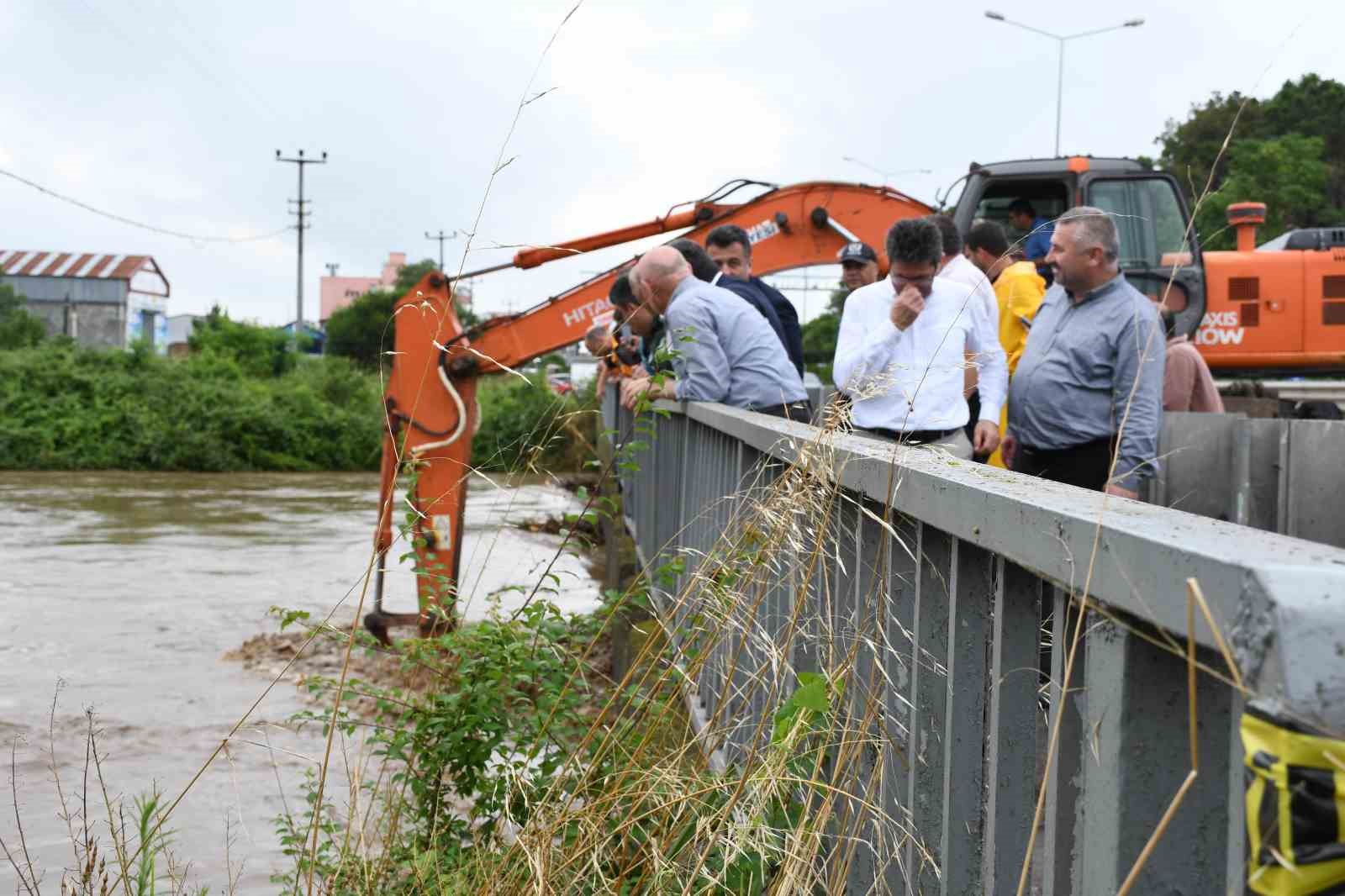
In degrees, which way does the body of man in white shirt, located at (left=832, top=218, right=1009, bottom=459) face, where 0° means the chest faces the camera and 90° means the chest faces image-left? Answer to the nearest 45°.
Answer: approximately 0°

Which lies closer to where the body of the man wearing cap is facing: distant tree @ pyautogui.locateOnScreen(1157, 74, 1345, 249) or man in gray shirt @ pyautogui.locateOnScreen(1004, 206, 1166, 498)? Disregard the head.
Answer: the man in gray shirt

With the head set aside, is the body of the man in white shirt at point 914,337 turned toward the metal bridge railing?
yes

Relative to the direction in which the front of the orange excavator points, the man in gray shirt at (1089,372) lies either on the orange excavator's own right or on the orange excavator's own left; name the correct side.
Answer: on the orange excavator's own left

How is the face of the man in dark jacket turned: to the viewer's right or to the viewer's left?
to the viewer's left

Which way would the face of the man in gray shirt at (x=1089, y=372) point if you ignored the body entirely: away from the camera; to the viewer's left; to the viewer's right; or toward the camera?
to the viewer's left

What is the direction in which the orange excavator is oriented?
to the viewer's left
